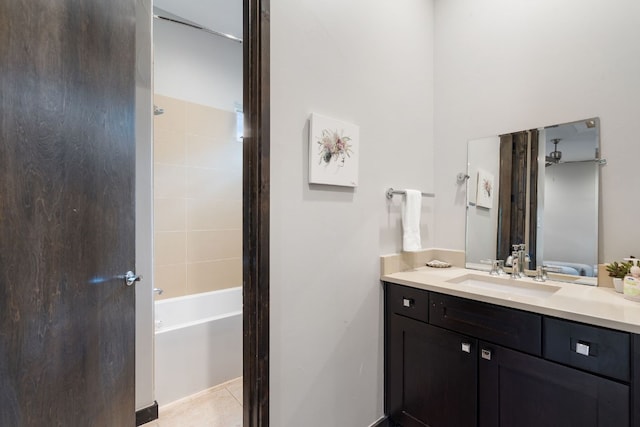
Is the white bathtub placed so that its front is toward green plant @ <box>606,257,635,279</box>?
yes

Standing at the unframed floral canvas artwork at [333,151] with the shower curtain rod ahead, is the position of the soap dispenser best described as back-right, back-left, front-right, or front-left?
back-right

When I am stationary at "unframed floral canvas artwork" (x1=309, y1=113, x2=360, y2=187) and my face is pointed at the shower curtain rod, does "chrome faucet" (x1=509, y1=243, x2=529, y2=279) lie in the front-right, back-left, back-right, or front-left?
back-right

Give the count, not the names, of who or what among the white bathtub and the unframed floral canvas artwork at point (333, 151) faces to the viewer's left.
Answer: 0

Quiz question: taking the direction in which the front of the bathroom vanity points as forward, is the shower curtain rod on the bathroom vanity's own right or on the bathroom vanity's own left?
on the bathroom vanity's own right

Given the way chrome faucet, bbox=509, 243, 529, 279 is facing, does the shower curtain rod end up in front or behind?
in front

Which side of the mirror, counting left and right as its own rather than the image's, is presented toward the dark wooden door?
front

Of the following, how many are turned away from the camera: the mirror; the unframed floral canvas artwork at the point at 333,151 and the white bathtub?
0

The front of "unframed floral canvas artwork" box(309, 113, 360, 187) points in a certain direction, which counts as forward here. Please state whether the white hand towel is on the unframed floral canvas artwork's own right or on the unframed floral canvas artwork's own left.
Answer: on the unframed floral canvas artwork's own left

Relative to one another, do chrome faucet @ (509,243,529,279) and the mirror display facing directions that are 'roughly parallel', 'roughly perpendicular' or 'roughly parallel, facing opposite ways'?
roughly parallel

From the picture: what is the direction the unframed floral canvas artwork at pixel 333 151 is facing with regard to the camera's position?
facing the viewer and to the right of the viewer

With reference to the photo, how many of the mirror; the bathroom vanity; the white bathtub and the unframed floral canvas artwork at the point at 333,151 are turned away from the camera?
0

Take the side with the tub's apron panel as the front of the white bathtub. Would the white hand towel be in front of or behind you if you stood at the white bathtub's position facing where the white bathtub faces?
in front

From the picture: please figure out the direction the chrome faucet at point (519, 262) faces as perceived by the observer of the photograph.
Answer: facing the viewer and to the left of the viewer
